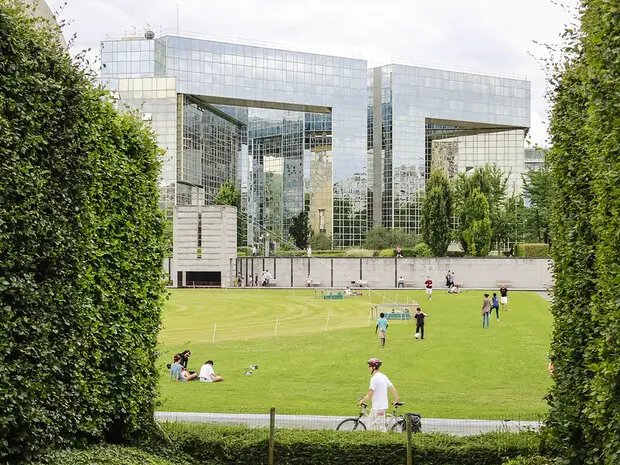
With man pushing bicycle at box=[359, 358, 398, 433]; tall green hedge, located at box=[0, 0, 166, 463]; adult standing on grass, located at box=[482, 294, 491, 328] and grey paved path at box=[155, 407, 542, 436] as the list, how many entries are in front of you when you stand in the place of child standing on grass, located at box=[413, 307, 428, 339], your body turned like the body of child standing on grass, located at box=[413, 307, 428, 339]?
3

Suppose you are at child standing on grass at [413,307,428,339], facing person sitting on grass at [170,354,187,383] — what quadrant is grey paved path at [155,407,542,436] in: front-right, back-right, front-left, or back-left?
front-left

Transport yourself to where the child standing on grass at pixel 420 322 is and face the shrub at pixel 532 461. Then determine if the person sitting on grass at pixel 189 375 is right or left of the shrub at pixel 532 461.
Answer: right

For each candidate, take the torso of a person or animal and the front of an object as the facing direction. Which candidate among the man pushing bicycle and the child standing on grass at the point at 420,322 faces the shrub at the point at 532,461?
the child standing on grass

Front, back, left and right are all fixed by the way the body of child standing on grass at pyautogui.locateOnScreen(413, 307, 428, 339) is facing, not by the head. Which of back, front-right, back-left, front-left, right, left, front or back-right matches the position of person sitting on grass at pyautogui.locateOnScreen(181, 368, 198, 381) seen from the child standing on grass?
front-right

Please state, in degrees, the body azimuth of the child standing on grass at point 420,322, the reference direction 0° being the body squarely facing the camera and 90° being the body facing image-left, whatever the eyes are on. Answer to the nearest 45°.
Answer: approximately 0°

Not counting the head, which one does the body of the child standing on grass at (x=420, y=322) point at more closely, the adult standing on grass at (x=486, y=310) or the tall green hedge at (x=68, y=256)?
the tall green hedge
